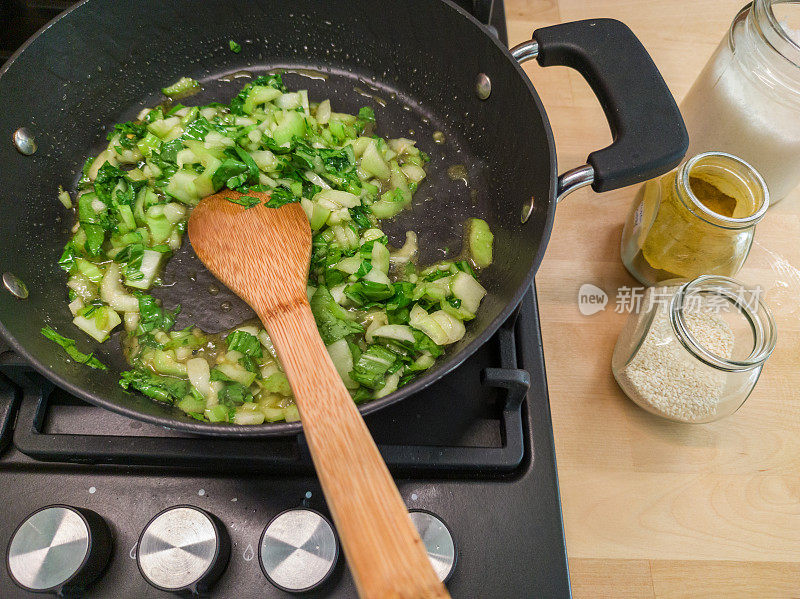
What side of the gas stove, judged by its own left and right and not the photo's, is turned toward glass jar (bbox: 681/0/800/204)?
left

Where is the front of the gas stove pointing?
toward the camera

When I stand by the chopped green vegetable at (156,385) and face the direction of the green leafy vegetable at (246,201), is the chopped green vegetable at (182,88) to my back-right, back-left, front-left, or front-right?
front-left
